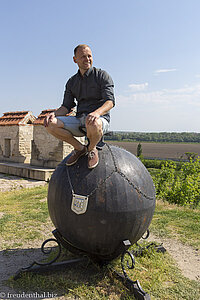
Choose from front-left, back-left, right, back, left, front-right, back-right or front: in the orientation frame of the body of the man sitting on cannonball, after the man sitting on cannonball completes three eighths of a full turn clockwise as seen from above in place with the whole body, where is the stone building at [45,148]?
front

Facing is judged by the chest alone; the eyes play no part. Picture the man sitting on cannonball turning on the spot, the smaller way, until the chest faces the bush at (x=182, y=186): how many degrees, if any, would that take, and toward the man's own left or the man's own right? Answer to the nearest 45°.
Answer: approximately 180°

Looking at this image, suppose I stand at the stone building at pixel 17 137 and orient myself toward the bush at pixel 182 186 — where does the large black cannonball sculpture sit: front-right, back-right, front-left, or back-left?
front-right

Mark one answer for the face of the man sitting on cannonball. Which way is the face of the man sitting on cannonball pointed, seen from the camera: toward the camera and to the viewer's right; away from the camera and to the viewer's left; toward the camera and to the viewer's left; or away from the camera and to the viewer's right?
toward the camera and to the viewer's right

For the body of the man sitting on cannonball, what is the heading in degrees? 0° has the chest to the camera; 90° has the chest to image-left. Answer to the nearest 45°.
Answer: approximately 45°

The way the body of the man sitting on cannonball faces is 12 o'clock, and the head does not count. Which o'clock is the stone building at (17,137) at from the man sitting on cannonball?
The stone building is roughly at 4 o'clock from the man sitting on cannonball.
